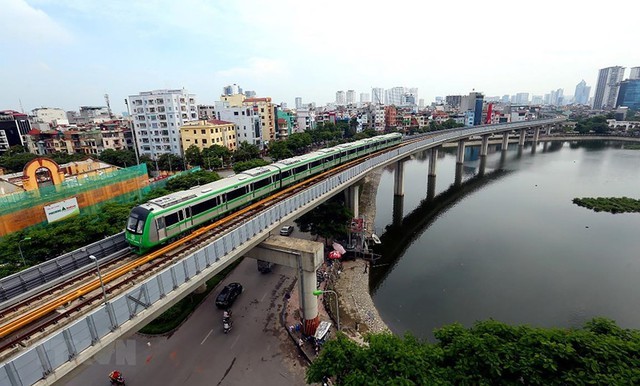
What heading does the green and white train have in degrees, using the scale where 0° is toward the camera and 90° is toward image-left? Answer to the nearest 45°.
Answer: approximately 45°

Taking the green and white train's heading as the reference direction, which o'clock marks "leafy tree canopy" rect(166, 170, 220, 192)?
The leafy tree canopy is roughly at 4 o'clock from the green and white train.

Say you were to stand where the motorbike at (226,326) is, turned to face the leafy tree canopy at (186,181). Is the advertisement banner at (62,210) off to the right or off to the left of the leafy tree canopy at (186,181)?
left

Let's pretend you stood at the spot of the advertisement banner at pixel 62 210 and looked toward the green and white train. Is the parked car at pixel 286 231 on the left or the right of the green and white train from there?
left

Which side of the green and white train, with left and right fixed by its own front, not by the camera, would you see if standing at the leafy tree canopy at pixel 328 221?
left

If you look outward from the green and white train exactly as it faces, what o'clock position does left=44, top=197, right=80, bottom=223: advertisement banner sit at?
The advertisement banner is roughly at 3 o'clock from the green and white train.

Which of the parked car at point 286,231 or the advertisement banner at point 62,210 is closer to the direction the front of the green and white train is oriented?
the advertisement banner

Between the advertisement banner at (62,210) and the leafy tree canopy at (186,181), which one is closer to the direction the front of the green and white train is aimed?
the advertisement banner

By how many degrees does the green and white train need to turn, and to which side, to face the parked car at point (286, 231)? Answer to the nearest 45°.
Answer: approximately 180°
